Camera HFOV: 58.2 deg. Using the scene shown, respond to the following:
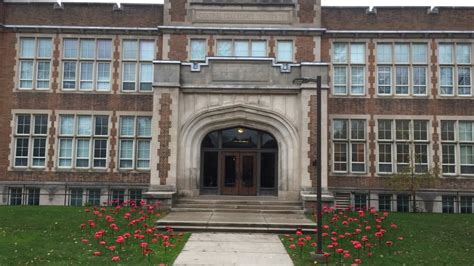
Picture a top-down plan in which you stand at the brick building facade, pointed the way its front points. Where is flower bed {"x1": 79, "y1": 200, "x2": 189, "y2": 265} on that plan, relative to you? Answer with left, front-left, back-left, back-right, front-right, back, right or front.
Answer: front

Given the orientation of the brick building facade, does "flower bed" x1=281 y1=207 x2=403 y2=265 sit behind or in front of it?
in front

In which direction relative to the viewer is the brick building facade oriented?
toward the camera
